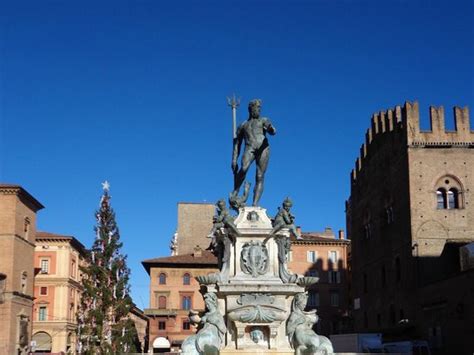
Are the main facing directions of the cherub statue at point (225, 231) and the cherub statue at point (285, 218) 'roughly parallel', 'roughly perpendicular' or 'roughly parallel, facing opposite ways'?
roughly perpendicular

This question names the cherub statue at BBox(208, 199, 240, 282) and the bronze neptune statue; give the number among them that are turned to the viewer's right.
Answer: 0

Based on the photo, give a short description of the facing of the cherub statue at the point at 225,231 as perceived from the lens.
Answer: facing the viewer and to the left of the viewer

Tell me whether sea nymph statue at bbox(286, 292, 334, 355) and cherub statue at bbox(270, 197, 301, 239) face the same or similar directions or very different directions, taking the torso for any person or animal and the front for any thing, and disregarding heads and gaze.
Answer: same or similar directions

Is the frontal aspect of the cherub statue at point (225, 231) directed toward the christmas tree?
no

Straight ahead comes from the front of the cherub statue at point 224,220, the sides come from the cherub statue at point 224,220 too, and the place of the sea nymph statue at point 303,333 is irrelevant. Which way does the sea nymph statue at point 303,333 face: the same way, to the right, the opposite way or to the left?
to the left

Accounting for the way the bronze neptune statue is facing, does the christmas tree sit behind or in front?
behind

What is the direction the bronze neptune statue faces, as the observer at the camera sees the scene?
facing the viewer

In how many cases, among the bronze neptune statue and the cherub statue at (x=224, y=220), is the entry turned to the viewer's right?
0

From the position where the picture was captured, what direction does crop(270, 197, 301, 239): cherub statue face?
facing the viewer and to the right of the viewer
